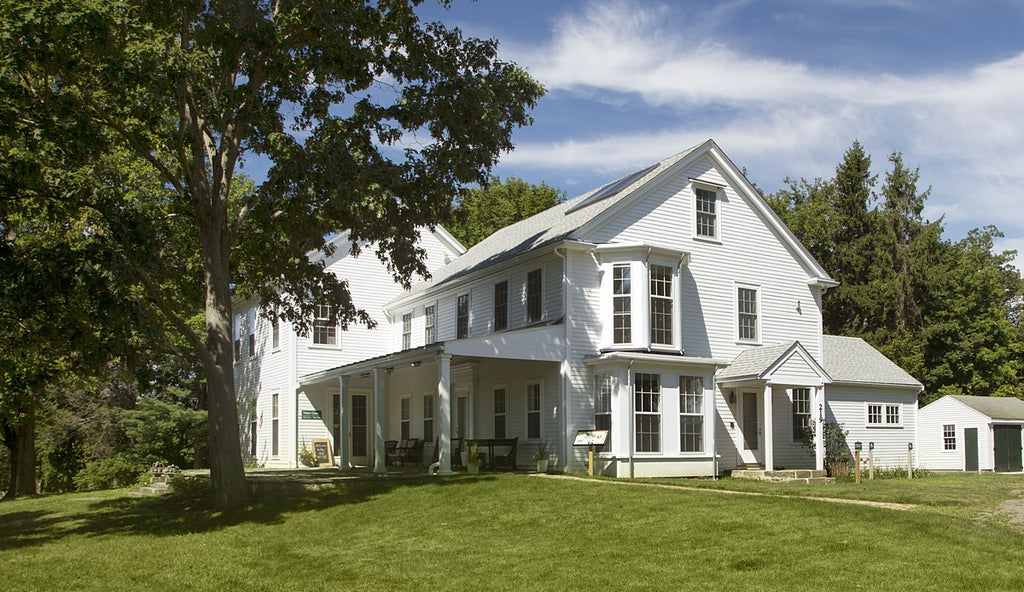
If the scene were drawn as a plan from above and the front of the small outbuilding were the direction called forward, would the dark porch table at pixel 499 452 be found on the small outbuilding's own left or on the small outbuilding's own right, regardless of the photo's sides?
on the small outbuilding's own right

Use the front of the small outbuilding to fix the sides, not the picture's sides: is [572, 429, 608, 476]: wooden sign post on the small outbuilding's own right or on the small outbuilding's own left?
on the small outbuilding's own right

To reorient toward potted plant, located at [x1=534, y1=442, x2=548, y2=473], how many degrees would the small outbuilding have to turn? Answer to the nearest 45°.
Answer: approximately 90° to its right

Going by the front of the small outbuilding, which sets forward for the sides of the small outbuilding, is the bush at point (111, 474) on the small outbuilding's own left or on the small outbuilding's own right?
on the small outbuilding's own right

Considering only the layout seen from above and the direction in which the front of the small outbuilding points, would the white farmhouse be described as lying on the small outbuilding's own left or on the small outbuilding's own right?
on the small outbuilding's own right
